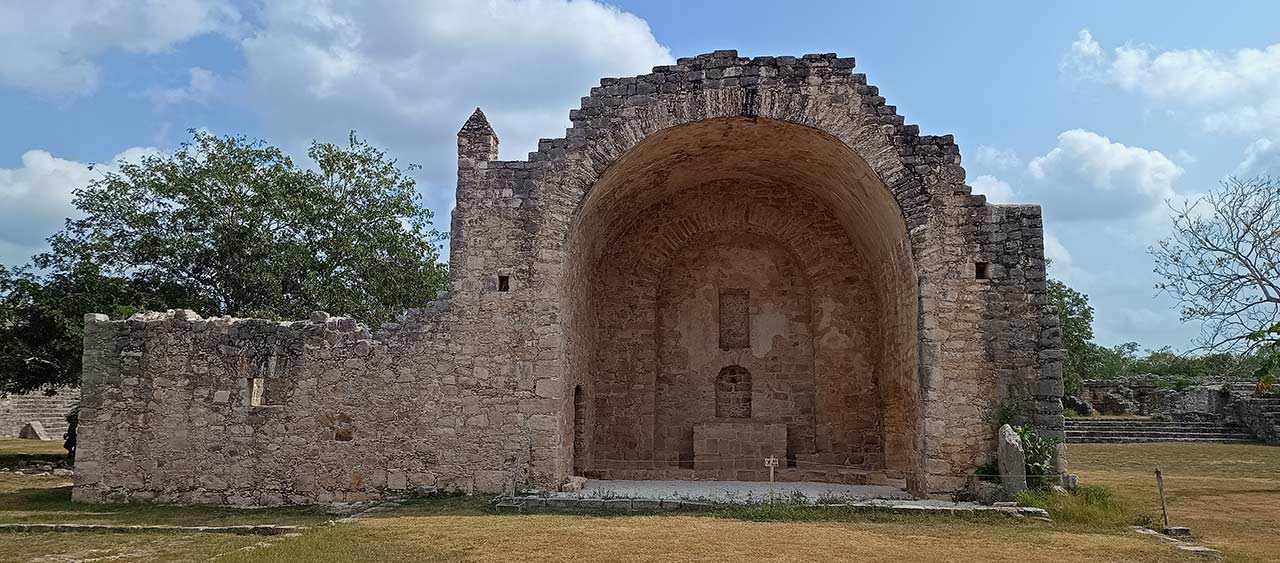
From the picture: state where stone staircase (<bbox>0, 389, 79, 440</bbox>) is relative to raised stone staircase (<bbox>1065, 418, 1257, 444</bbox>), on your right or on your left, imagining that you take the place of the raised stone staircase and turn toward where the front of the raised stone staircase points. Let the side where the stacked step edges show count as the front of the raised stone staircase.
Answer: on your right

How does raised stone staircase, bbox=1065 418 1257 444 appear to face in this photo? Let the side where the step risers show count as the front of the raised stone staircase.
toward the camera

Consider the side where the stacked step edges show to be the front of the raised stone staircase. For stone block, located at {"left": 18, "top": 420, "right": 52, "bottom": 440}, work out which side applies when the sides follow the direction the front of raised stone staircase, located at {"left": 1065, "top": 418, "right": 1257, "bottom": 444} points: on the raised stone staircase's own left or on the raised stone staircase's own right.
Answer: on the raised stone staircase's own right

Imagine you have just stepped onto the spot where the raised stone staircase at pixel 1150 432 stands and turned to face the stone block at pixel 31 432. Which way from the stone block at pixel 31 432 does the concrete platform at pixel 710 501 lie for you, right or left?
left

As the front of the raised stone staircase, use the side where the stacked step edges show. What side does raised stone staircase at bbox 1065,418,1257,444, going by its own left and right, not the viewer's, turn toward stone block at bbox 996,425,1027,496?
front

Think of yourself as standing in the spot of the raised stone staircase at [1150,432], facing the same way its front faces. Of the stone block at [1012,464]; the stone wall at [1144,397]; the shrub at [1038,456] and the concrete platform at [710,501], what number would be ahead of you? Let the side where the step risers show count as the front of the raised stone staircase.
3

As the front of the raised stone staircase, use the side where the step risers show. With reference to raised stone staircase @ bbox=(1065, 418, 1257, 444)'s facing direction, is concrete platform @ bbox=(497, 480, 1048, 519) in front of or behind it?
in front

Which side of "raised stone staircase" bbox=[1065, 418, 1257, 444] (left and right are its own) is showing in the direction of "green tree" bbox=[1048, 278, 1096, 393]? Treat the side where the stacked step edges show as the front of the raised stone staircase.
back

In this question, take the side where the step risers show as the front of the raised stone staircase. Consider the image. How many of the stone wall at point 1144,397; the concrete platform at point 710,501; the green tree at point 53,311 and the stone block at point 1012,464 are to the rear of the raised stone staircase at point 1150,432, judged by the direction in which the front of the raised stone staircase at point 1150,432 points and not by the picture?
1

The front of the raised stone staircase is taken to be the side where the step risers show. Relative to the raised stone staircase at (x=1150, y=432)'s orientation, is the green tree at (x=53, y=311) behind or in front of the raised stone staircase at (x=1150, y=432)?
in front

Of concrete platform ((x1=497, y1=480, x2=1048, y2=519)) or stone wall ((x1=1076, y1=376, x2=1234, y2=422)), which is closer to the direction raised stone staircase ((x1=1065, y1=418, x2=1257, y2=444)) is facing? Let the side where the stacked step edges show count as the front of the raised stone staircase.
the concrete platform

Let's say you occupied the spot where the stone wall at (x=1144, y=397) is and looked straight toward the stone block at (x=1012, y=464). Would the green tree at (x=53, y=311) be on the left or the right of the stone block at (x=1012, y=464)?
right

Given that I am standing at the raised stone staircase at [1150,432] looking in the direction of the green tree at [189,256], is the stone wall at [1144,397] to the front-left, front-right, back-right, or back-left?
back-right

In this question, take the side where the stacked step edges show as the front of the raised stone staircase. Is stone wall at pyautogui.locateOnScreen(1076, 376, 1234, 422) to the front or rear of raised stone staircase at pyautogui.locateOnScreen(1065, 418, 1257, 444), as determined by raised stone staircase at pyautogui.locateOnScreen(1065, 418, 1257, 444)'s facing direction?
to the rear

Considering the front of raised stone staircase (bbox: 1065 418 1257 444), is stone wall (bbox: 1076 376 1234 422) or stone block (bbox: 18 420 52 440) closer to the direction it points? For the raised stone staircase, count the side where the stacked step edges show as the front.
the stone block

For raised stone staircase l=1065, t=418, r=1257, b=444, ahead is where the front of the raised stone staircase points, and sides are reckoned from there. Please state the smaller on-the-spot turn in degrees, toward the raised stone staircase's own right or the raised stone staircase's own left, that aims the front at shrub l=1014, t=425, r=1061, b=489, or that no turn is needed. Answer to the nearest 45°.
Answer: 0° — it already faces it
